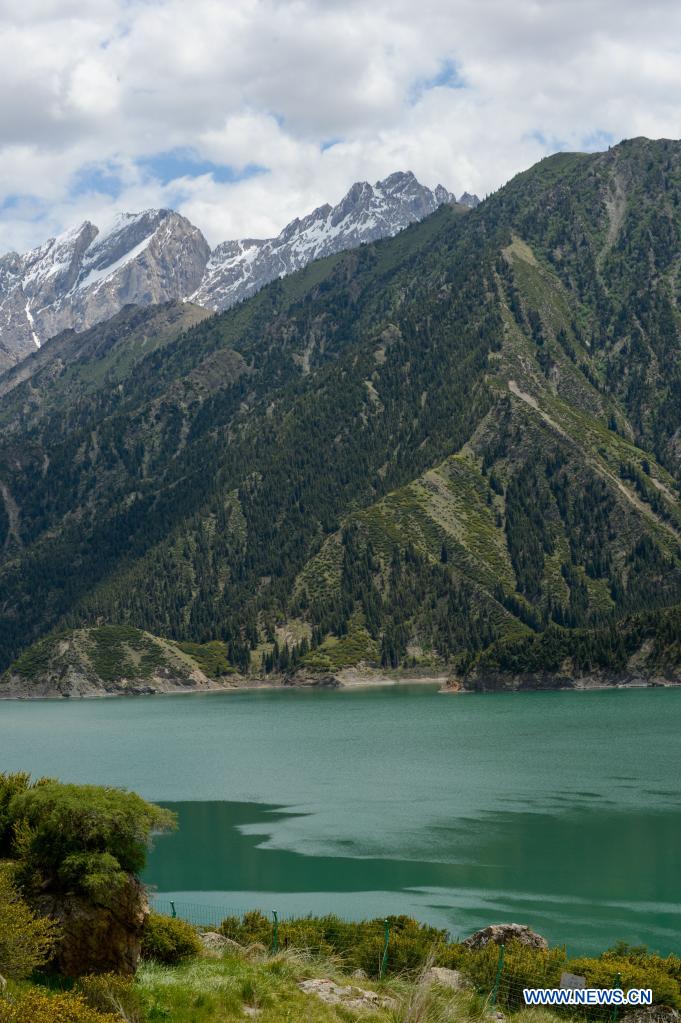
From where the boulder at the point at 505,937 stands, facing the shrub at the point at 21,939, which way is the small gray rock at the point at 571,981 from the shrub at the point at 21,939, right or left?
left
